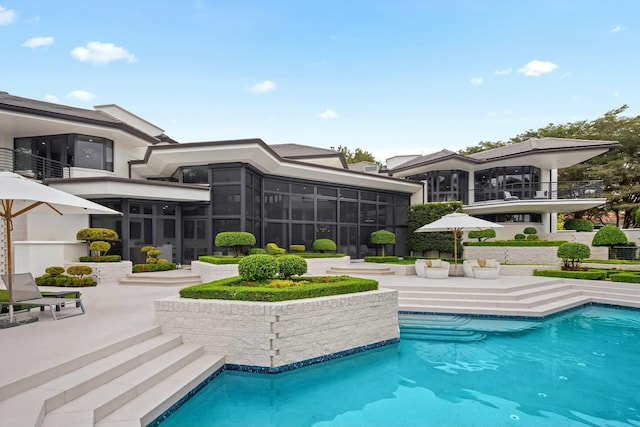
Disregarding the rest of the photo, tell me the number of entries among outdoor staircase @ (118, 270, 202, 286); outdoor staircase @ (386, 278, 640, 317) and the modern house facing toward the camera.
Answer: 3

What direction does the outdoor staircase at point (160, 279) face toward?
toward the camera

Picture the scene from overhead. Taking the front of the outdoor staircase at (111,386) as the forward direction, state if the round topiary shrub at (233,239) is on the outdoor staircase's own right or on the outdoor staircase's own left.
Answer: on the outdoor staircase's own left

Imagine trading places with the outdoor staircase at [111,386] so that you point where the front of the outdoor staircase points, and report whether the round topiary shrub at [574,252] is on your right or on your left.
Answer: on your left

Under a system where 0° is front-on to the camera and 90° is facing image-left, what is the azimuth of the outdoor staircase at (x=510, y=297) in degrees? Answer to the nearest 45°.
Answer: approximately 0°

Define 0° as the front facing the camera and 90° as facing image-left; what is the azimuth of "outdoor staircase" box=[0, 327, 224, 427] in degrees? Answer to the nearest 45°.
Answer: approximately 315°

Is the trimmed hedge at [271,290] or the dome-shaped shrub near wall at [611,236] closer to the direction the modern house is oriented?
the trimmed hedge

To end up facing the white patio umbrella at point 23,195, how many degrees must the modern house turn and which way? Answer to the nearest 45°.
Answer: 0° — it already faces it

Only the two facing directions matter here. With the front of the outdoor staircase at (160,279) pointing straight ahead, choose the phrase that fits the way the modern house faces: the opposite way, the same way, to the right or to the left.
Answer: the same way
